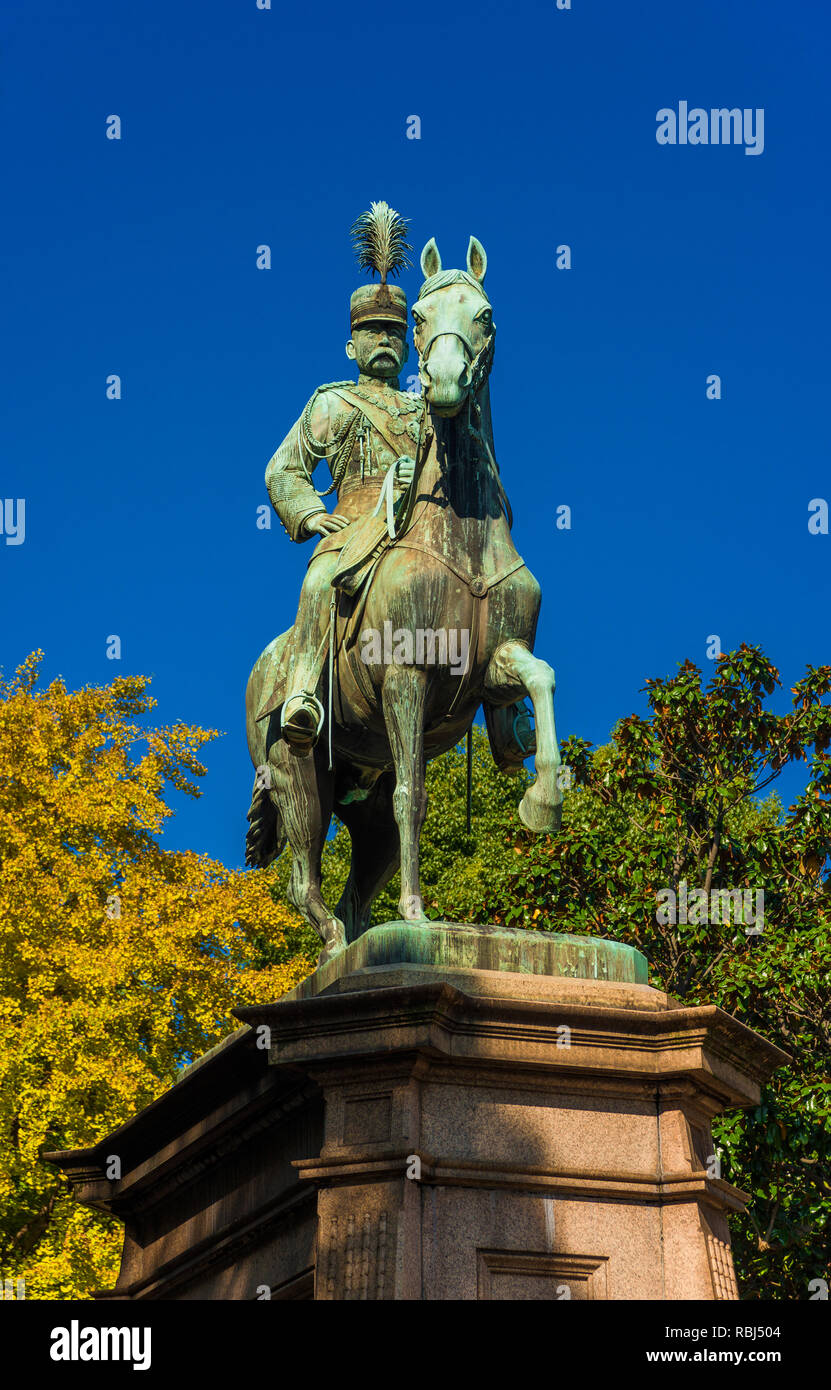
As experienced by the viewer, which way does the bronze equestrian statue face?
facing the viewer and to the right of the viewer

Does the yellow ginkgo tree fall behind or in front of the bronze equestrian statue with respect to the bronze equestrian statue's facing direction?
behind
